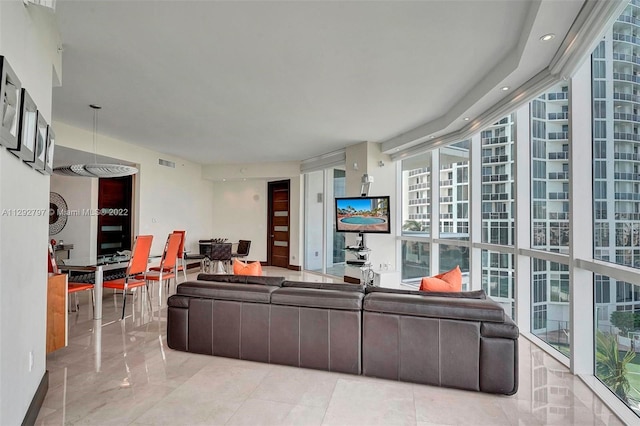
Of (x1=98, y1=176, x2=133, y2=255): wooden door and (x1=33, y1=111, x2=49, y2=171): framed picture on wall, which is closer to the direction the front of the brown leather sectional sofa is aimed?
the wooden door

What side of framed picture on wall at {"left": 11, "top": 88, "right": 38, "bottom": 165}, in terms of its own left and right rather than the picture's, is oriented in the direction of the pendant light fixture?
left

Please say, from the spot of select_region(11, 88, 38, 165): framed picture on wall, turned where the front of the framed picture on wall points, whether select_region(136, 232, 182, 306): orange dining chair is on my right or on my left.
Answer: on my left

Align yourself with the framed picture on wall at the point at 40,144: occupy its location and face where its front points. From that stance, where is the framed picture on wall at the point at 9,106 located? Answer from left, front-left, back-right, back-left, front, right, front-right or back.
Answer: right

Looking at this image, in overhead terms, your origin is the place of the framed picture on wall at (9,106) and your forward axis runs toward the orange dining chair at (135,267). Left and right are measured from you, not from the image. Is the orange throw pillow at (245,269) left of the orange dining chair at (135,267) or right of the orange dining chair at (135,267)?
right

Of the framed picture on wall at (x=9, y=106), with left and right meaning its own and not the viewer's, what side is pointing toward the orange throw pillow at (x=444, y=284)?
front

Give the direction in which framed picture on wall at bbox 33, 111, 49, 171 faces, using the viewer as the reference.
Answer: facing to the right of the viewer

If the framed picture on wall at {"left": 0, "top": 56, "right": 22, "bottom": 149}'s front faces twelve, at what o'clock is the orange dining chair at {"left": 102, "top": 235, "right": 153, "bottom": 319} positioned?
The orange dining chair is roughly at 10 o'clock from the framed picture on wall.

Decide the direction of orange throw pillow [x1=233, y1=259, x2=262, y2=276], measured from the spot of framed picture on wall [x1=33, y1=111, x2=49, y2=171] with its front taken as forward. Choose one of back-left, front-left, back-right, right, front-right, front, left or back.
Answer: front

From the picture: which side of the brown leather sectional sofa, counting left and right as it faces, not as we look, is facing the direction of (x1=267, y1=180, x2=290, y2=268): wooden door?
front

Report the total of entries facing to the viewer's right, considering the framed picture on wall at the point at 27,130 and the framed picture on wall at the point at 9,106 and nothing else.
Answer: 2

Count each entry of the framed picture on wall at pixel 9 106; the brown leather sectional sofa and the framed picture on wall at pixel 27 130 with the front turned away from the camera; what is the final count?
1

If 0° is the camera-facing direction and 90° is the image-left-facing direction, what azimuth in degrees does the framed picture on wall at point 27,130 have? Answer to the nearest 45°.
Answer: approximately 270°

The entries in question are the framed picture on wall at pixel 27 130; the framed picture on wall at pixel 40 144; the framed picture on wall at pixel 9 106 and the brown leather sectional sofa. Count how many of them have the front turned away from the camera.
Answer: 1

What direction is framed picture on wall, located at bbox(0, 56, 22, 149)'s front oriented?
to the viewer's right

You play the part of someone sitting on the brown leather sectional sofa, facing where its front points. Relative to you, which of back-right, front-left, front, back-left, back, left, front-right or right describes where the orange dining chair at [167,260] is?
front-left

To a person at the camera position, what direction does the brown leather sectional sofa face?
facing away from the viewer
